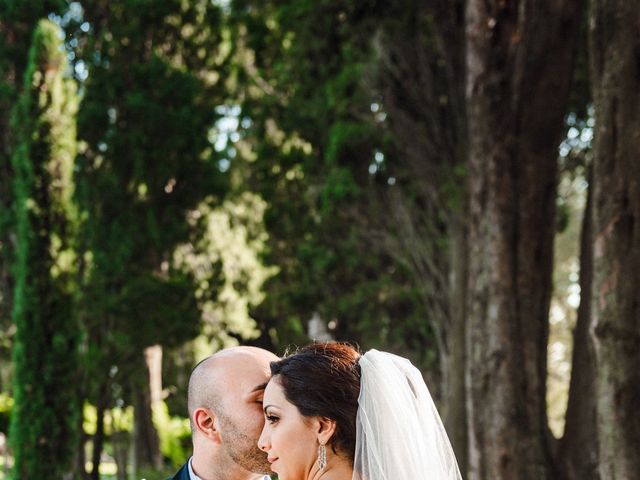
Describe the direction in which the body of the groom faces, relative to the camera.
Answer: to the viewer's right

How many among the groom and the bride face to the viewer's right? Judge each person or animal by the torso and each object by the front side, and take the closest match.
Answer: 1

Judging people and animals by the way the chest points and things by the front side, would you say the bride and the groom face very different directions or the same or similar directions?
very different directions

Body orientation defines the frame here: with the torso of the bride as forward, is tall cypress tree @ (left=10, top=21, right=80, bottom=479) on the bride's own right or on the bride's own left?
on the bride's own right

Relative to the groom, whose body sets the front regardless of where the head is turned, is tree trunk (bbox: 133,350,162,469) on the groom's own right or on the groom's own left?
on the groom's own left

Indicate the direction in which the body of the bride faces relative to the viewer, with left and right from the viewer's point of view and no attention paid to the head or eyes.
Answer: facing to the left of the viewer
